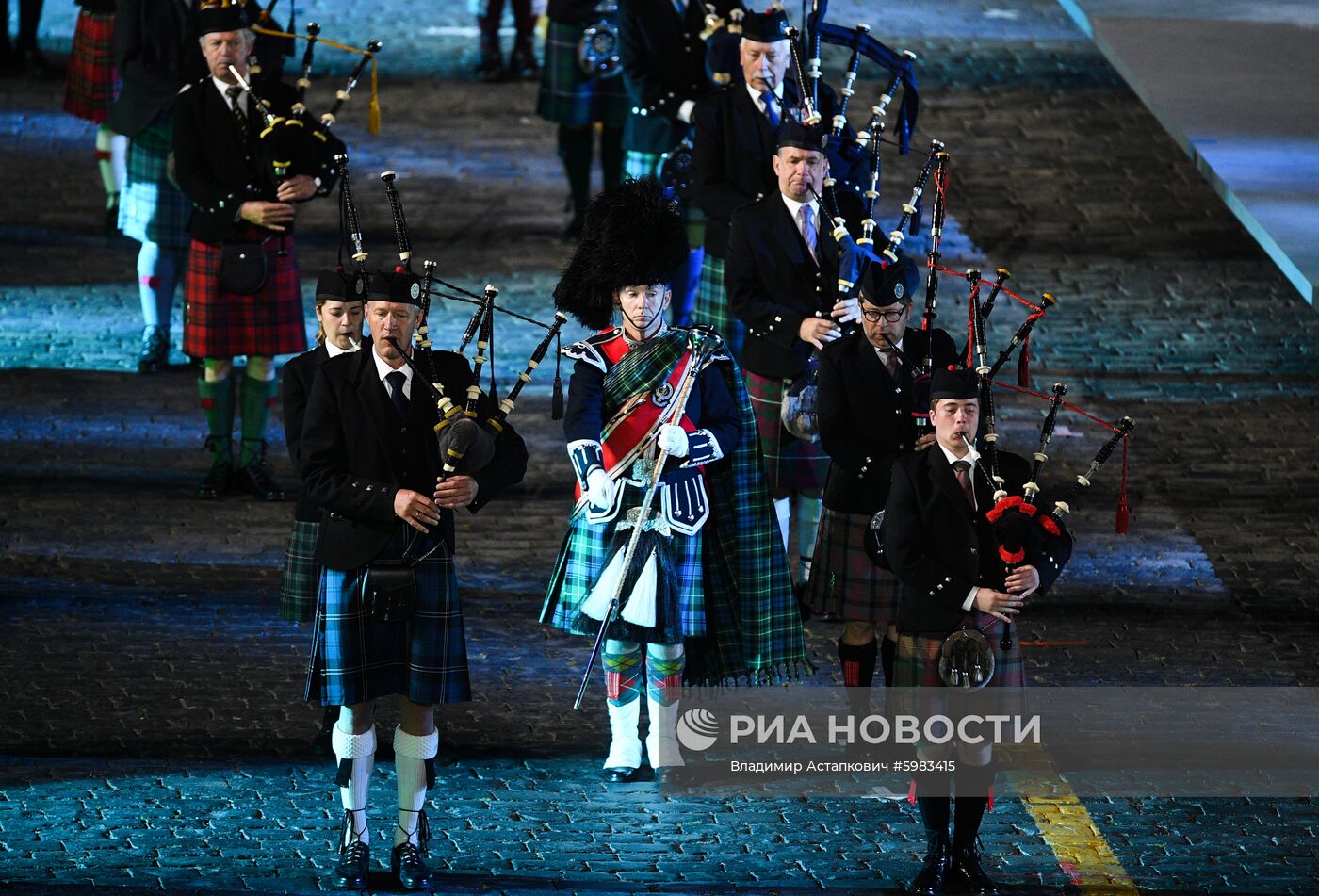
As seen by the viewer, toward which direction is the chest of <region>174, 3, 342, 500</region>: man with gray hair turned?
toward the camera
